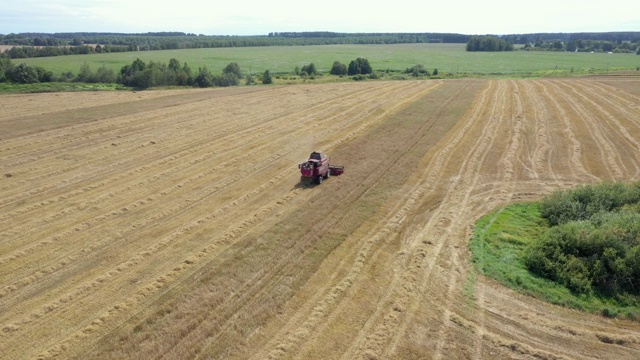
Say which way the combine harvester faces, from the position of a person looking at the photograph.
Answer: facing away from the viewer and to the right of the viewer

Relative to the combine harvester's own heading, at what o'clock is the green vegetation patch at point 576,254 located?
The green vegetation patch is roughly at 3 o'clock from the combine harvester.
